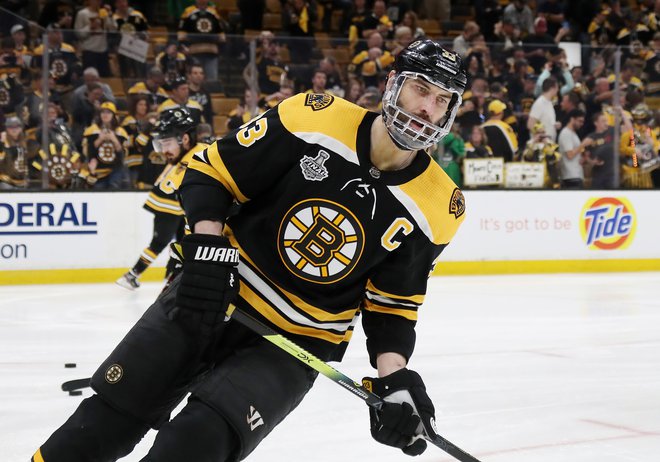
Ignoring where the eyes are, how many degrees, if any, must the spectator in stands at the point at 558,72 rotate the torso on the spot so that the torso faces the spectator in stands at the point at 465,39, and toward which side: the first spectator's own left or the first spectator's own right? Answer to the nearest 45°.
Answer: approximately 135° to the first spectator's own right

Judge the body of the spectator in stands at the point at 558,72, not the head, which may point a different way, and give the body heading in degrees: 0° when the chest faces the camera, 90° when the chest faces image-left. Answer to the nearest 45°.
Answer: approximately 0°

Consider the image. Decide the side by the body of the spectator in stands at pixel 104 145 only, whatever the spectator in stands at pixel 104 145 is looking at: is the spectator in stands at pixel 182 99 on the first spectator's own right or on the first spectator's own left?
on the first spectator's own left

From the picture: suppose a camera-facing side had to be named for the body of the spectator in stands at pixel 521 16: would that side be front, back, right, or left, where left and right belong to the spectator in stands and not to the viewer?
front

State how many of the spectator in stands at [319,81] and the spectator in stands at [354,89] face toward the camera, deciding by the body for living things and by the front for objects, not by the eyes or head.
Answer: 2

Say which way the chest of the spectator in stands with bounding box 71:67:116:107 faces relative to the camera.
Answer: toward the camera

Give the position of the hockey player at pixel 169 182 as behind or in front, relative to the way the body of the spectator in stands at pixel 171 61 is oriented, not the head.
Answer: in front

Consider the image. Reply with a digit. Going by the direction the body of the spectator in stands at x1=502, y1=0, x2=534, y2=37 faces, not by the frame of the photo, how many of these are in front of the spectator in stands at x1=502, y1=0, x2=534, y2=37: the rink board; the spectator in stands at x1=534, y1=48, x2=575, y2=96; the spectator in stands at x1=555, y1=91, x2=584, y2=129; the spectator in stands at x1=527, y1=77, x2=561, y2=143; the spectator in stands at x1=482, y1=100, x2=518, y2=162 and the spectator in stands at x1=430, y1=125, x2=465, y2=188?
6

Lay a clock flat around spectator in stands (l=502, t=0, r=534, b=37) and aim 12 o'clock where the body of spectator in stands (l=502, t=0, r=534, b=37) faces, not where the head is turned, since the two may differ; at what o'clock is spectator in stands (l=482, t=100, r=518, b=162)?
spectator in stands (l=482, t=100, r=518, b=162) is roughly at 12 o'clock from spectator in stands (l=502, t=0, r=534, b=37).

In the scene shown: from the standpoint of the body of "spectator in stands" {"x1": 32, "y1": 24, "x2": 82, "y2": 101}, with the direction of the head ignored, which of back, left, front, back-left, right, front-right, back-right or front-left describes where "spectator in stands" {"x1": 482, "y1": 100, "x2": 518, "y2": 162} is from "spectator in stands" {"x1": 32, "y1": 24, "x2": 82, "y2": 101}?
left

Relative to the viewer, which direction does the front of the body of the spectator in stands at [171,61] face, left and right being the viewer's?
facing the viewer

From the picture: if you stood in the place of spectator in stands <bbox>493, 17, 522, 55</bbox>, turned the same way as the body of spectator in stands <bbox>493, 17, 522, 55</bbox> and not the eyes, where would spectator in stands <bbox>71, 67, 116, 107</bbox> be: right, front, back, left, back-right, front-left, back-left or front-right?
front-right

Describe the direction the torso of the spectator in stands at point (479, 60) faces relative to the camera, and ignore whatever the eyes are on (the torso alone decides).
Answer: toward the camera
